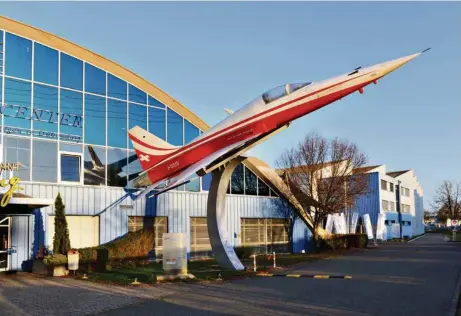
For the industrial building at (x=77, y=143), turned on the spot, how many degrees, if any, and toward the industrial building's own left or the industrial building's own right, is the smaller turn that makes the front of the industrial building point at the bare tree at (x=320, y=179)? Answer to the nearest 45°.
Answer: approximately 90° to the industrial building's own left

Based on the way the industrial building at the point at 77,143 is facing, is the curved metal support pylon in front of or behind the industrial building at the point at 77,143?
in front

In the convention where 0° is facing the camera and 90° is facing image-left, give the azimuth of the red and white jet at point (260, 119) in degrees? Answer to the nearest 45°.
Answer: approximately 270°

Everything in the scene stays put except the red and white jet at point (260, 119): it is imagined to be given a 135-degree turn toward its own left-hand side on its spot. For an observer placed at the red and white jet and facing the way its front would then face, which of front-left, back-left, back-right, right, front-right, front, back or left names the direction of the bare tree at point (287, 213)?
front-right

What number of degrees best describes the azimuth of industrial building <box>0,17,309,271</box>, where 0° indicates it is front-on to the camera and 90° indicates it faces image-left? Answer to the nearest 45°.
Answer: approximately 315°

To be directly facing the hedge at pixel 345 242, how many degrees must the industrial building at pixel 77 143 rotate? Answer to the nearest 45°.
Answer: approximately 90° to its left

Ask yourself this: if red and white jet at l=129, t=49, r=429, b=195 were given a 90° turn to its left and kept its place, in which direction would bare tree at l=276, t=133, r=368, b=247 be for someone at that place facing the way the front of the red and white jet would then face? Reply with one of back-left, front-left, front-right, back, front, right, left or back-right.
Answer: front

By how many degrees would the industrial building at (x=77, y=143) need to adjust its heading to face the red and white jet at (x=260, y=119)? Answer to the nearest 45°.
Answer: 0° — it already faces it

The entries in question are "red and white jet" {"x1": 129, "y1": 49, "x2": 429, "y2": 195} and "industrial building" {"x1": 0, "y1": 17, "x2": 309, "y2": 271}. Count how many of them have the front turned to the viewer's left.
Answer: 0
